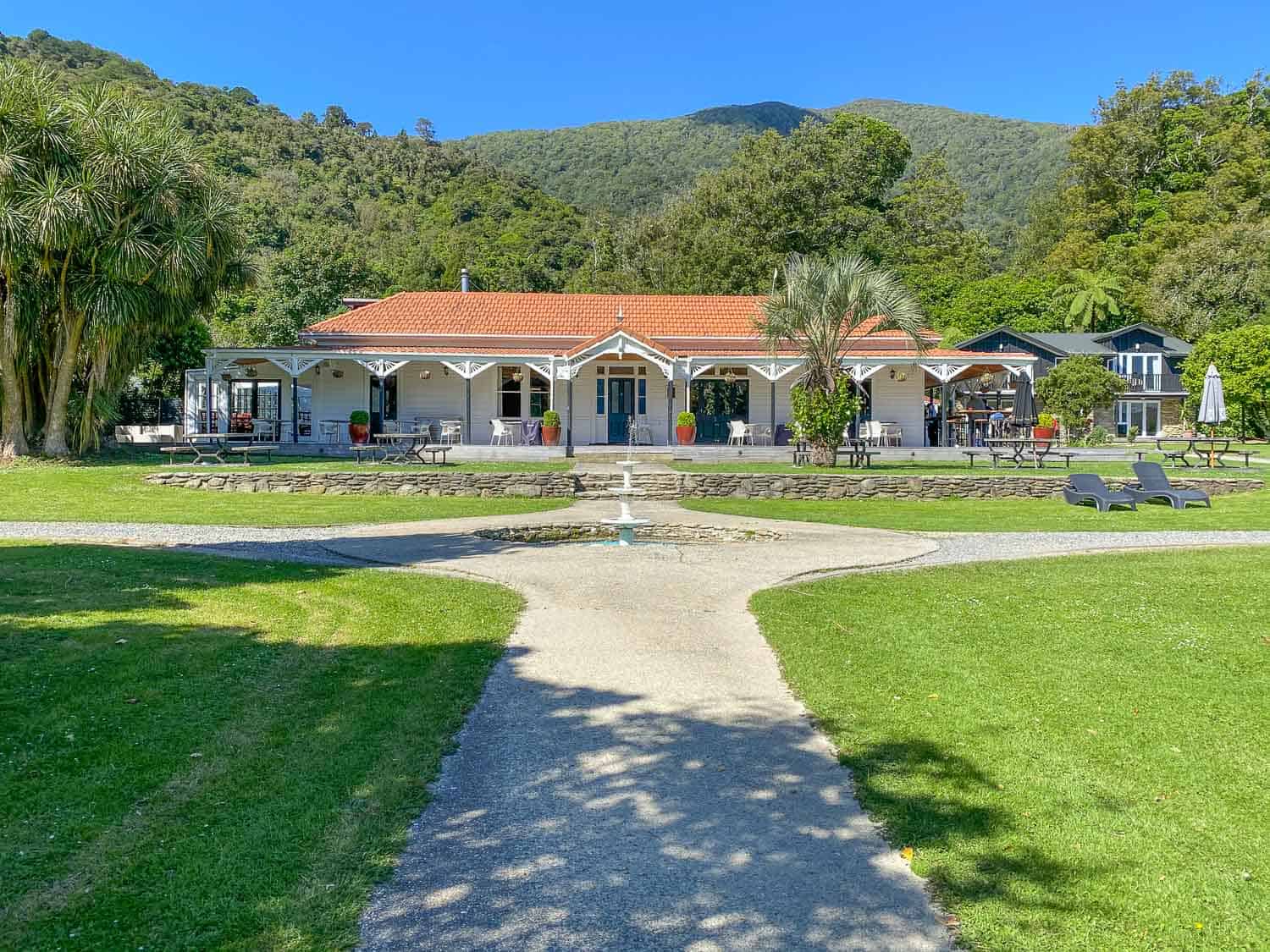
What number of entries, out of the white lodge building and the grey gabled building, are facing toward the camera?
2

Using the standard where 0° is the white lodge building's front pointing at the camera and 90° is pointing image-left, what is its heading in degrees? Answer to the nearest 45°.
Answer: approximately 0°

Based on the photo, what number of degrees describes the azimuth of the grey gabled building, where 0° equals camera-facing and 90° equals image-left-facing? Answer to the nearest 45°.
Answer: approximately 0°

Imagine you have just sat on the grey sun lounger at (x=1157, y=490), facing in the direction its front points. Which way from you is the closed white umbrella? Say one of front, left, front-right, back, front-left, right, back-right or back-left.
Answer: back-left

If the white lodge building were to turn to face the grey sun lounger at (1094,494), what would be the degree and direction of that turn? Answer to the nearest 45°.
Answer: approximately 45° to its left

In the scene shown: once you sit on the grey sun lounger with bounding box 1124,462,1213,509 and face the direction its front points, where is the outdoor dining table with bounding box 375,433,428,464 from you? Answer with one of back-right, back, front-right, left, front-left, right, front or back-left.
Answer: back-right

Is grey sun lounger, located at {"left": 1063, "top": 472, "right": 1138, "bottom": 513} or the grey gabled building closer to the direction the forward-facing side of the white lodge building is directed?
the grey sun lounger
